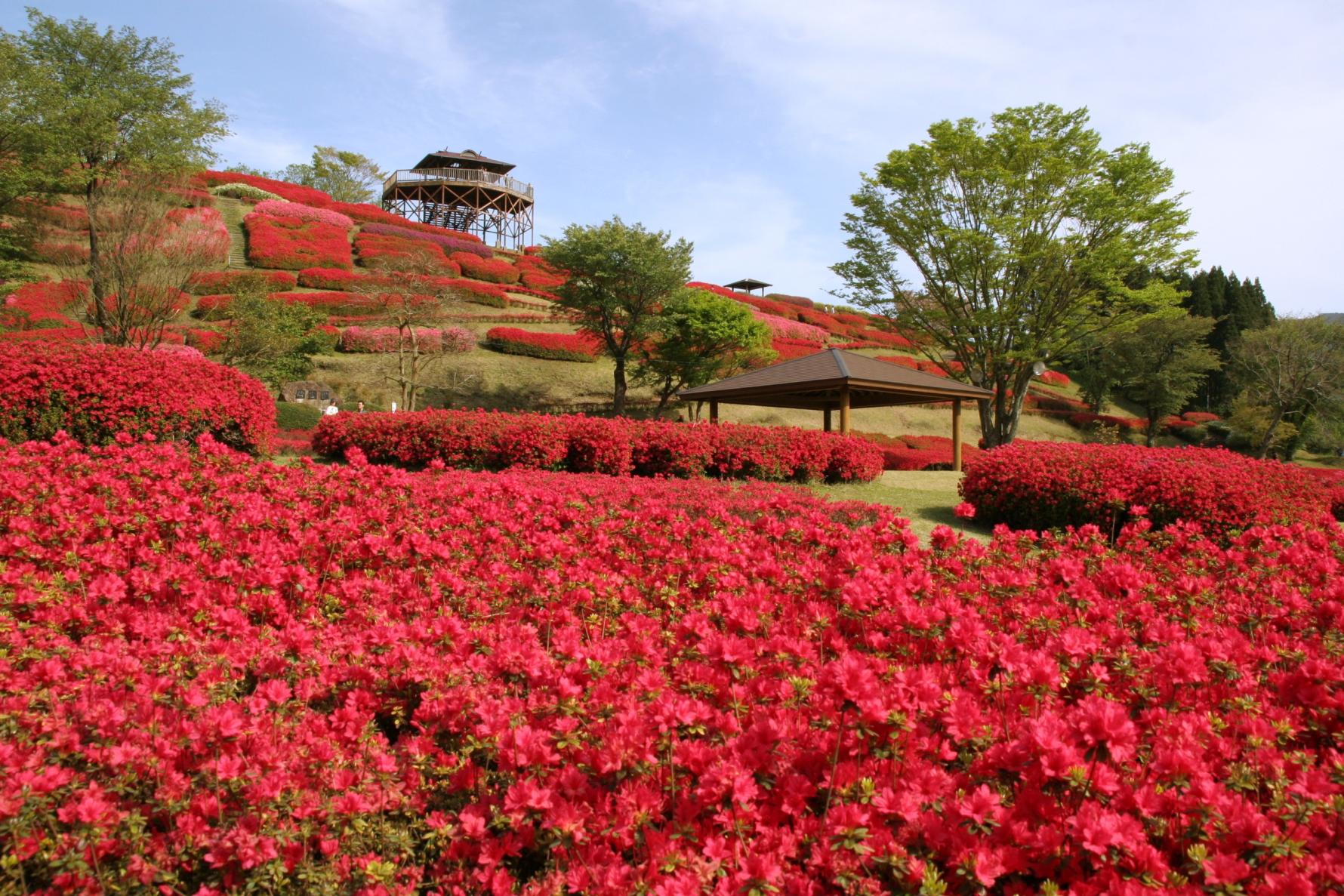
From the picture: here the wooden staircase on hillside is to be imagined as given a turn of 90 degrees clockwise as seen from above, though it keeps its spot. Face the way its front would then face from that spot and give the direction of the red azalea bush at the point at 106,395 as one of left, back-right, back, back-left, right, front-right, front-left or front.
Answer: left

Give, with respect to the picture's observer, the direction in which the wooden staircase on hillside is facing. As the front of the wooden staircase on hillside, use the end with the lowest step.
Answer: facing the viewer

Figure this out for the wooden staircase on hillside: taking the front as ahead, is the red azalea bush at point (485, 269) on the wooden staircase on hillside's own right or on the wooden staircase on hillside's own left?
on the wooden staircase on hillside's own left

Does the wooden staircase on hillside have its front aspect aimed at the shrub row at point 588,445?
yes

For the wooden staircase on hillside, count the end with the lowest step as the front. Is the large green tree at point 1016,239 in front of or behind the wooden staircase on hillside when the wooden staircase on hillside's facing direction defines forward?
in front

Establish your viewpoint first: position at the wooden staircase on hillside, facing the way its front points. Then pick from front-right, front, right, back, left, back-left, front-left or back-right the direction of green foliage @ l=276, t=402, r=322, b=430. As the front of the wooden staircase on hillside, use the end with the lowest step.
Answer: front

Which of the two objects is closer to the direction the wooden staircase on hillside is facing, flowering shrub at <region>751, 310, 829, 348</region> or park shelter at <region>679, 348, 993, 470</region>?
the park shelter

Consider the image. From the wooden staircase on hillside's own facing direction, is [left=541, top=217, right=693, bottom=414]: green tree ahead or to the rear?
ahead

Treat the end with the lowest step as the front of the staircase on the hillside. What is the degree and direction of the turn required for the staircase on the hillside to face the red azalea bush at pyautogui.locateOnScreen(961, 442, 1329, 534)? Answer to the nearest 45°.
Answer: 0° — it already faces it

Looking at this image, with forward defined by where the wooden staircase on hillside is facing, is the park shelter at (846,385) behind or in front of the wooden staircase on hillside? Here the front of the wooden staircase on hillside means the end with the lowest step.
in front

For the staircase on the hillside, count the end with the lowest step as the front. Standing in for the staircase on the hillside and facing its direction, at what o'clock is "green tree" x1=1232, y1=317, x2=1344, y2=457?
The green tree is roughly at 10 o'clock from the staircase on the hillside.

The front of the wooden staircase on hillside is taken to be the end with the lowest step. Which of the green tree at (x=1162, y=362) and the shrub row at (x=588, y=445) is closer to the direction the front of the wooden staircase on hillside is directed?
the shrub row

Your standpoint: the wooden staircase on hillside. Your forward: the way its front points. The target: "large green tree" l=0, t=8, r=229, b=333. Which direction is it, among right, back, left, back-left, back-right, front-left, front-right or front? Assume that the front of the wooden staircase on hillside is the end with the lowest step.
front
